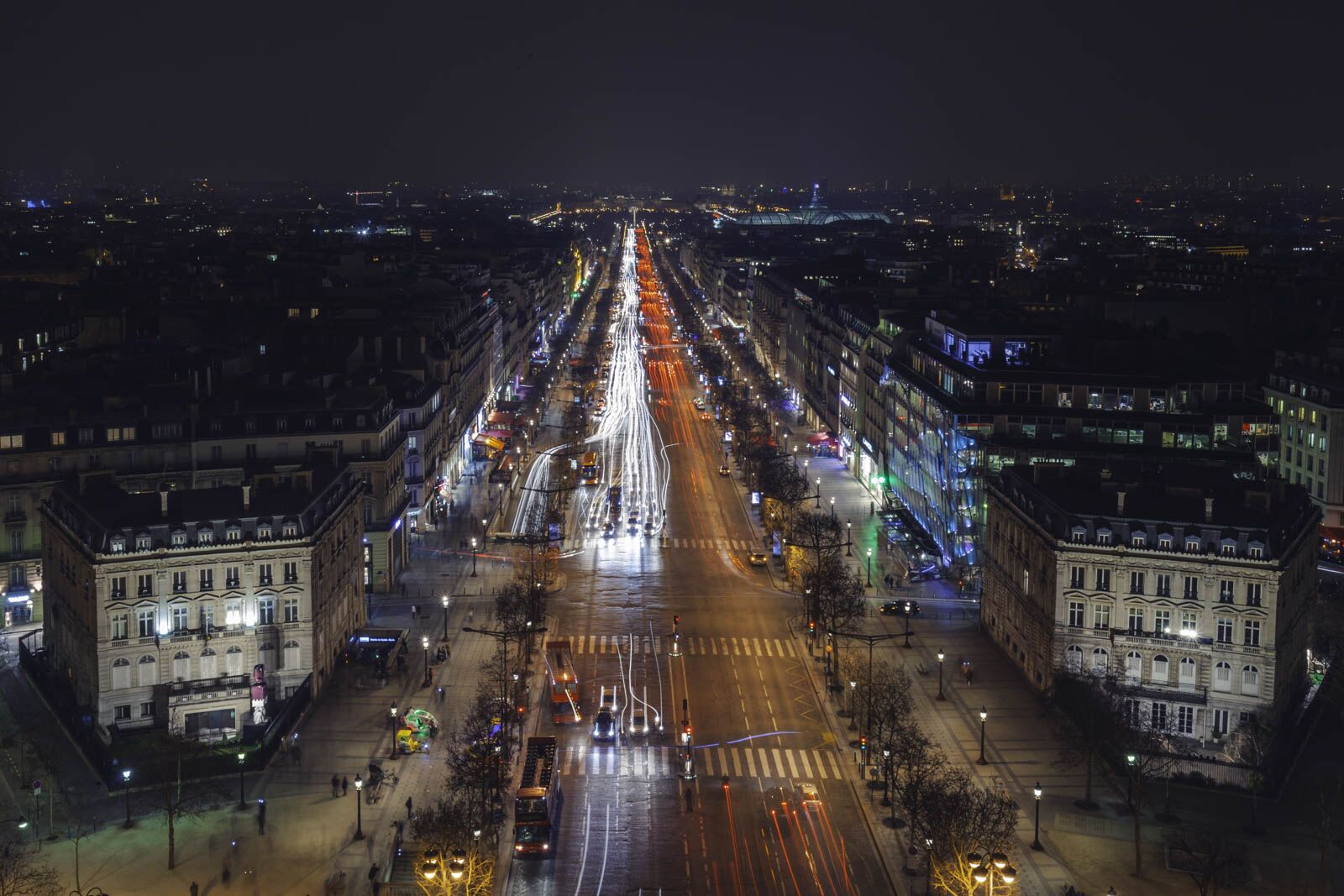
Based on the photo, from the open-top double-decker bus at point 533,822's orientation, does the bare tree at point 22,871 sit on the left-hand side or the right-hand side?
on its right

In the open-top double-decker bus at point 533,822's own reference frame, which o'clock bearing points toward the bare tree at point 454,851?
The bare tree is roughly at 1 o'clock from the open-top double-decker bus.

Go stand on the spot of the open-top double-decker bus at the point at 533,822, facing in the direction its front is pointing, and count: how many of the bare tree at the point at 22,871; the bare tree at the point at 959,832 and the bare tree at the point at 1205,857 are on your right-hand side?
1

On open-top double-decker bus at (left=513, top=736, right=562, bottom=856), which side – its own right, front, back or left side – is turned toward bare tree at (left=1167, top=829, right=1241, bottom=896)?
left

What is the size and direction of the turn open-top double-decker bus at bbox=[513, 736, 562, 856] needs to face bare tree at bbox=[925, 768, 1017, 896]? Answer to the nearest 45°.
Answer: approximately 90° to its left

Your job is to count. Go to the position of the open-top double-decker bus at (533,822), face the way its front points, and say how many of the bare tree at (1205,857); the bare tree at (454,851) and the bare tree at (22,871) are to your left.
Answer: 1

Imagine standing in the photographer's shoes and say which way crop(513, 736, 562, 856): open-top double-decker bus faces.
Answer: facing the viewer
